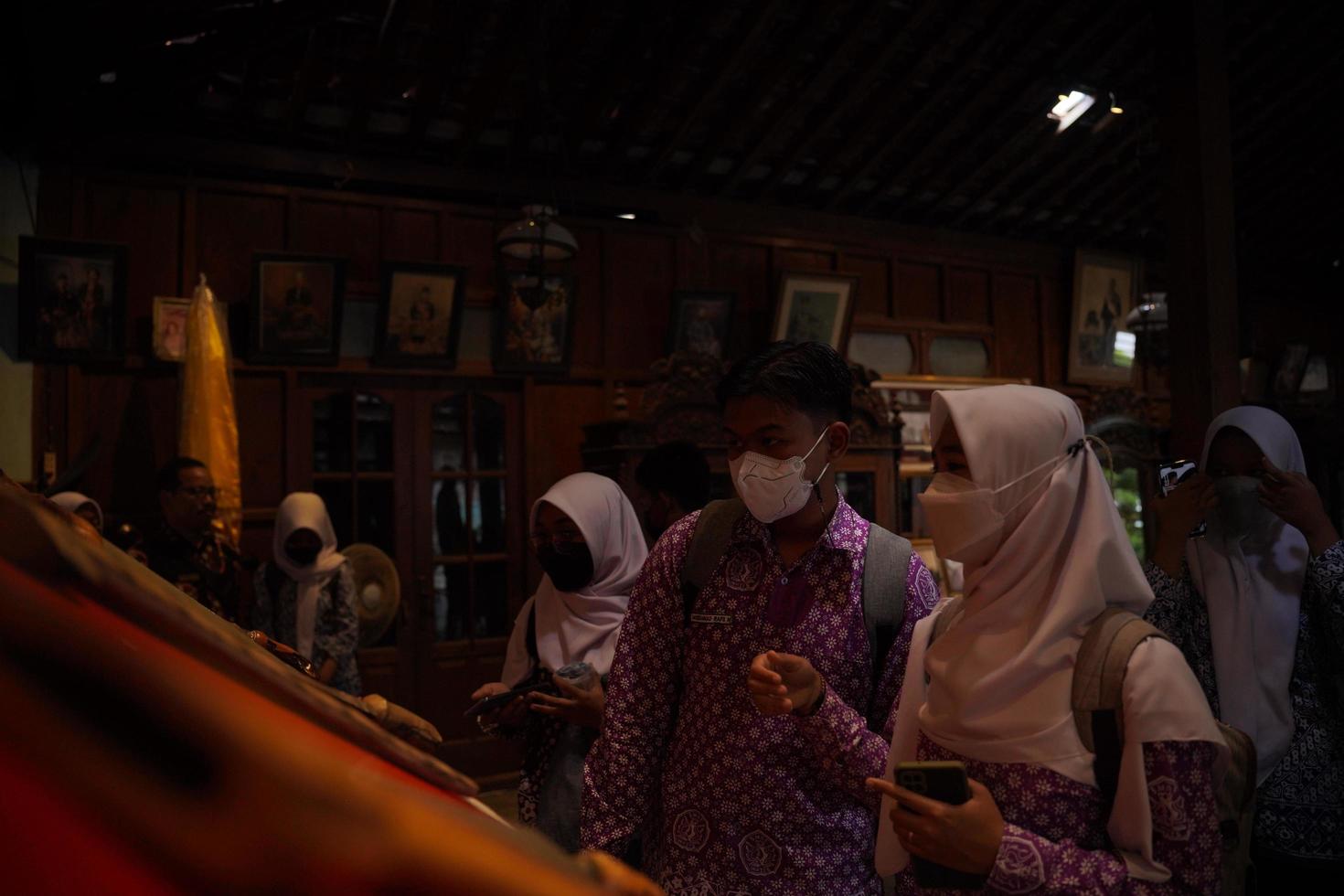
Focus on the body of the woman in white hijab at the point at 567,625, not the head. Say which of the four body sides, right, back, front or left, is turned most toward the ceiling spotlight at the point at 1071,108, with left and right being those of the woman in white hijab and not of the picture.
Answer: back

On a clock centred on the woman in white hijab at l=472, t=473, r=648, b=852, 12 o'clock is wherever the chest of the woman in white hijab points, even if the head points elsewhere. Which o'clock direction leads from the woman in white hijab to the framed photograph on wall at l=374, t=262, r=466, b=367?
The framed photograph on wall is roughly at 4 o'clock from the woman in white hijab.

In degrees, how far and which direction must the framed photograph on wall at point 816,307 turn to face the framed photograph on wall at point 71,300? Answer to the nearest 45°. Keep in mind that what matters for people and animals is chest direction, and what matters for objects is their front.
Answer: approximately 45° to its right

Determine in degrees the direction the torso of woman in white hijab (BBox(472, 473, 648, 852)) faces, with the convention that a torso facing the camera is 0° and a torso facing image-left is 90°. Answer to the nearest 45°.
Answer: approximately 45°

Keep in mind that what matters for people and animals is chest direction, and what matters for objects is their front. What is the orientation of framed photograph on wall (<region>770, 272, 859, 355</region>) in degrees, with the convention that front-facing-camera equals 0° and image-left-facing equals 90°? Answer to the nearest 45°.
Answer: approximately 0°

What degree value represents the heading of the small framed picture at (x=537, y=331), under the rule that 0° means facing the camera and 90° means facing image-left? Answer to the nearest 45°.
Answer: approximately 0°

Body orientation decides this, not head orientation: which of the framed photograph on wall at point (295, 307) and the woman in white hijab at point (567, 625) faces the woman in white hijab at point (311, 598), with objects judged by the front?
the framed photograph on wall

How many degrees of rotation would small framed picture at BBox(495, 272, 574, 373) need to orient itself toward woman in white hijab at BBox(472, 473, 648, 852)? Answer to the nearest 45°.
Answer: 0° — it already faces them

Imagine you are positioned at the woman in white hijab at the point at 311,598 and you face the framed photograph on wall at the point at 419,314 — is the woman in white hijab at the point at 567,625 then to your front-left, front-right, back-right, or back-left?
back-right
